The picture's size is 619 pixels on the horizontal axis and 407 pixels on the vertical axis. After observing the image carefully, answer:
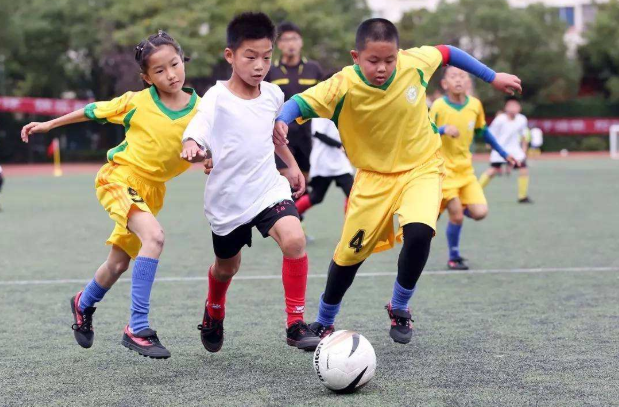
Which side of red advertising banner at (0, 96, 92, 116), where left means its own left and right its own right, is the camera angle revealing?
front

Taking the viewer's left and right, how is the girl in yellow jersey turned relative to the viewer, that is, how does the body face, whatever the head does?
facing the viewer and to the right of the viewer

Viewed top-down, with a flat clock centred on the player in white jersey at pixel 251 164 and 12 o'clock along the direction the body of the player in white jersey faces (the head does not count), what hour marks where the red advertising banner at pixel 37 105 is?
The red advertising banner is roughly at 7 o'clock from the player in white jersey.

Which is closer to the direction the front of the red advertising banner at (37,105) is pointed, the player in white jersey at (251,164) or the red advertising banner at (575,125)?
the player in white jersey

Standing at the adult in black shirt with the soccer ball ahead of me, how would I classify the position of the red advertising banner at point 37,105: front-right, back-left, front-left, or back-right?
back-right

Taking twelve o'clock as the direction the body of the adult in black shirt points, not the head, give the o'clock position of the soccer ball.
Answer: The soccer ball is roughly at 12 o'clock from the adult in black shirt.

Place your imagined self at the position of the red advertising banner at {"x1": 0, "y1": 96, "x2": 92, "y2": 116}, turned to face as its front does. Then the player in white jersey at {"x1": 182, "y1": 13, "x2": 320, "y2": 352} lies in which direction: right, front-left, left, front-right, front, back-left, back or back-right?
front

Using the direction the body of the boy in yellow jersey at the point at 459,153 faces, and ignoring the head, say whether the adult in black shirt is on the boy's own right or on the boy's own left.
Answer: on the boy's own right

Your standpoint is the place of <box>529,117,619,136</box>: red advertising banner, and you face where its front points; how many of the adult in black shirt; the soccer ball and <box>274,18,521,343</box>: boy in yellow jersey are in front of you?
3

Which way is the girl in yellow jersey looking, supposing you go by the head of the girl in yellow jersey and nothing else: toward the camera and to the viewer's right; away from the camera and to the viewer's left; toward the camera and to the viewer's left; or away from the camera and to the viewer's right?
toward the camera and to the viewer's right

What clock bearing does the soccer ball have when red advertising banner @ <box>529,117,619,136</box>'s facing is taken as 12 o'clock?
The soccer ball is roughly at 12 o'clock from the red advertising banner.

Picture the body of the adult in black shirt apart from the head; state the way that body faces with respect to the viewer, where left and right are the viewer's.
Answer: facing the viewer

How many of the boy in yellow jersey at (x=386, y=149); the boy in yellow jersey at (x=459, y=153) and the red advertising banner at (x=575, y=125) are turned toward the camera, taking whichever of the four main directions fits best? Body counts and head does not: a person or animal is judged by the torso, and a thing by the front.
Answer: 3

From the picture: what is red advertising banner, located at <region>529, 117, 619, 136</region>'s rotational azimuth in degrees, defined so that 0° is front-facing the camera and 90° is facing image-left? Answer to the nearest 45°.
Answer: approximately 0°

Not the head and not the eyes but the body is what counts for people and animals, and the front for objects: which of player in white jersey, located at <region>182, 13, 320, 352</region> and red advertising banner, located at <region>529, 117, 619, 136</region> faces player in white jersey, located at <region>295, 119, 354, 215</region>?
the red advertising banner
